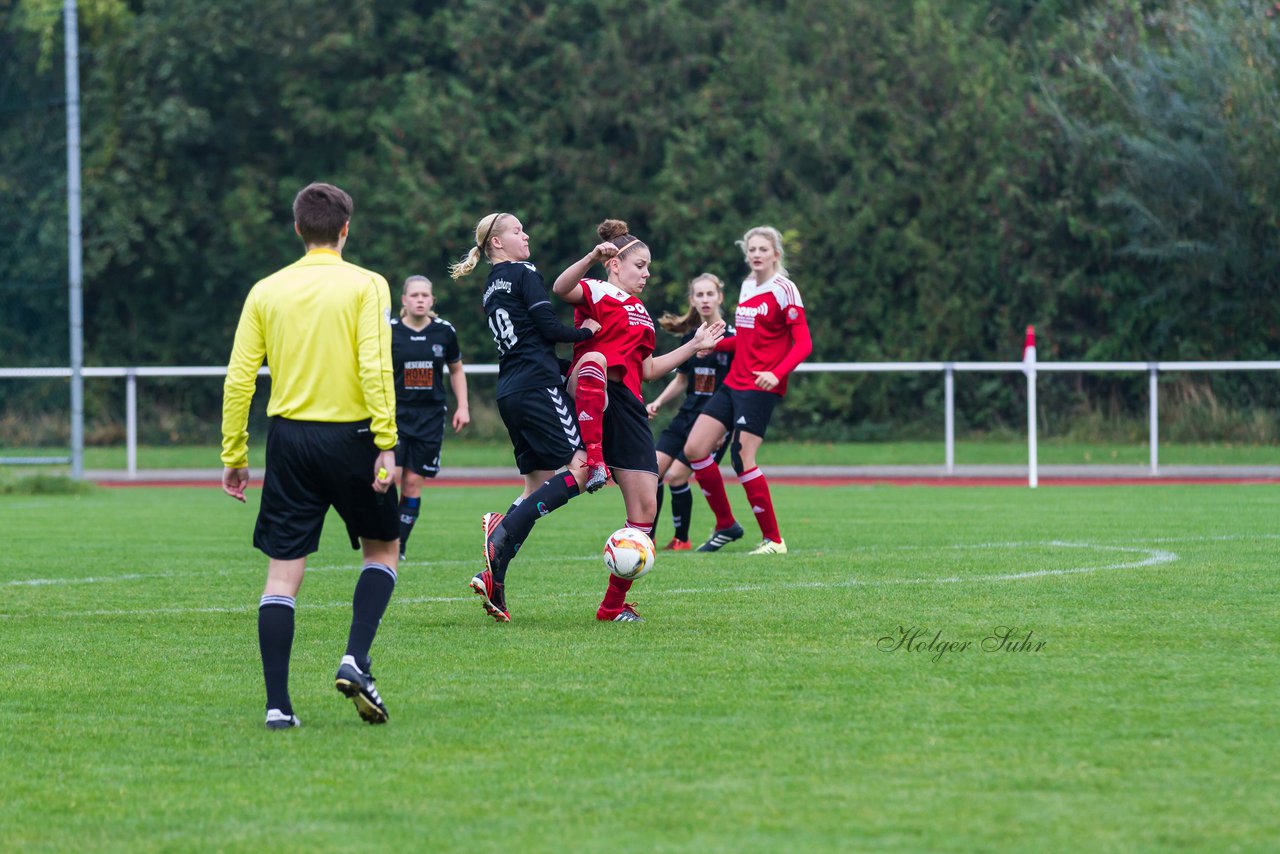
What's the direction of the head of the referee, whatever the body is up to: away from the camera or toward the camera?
away from the camera

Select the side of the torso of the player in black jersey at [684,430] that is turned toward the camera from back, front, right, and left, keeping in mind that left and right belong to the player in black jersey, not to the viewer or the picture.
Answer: front

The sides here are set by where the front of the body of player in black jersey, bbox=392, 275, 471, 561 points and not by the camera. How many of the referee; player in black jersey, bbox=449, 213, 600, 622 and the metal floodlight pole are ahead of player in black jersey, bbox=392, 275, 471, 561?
2

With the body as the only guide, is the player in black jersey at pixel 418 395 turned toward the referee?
yes

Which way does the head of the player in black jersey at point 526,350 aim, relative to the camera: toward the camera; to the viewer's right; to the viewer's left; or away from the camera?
to the viewer's right

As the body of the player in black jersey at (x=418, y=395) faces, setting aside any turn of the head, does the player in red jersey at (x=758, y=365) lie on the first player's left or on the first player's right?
on the first player's left

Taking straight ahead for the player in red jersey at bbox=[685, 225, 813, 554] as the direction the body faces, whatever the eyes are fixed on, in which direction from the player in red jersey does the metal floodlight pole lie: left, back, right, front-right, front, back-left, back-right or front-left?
right

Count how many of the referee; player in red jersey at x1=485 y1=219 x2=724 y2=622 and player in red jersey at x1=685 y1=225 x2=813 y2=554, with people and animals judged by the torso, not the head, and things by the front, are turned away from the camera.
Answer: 1

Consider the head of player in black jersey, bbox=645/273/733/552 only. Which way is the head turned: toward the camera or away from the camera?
toward the camera

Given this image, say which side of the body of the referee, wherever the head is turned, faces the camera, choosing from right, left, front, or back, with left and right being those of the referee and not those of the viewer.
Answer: back

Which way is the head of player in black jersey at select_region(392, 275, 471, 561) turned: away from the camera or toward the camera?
toward the camera

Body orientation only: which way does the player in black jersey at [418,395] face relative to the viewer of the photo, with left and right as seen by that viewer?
facing the viewer

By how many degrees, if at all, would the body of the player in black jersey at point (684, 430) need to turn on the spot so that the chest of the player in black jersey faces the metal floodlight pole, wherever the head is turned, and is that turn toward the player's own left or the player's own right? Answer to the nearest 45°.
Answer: approximately 135° to the player's own right

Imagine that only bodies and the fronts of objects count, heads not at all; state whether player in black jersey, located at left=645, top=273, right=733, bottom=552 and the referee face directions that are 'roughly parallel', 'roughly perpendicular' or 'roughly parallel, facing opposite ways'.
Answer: roughly parallel, facing opposite ways

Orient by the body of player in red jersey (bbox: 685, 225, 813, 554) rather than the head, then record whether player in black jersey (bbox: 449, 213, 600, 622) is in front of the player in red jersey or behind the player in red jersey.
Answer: in front

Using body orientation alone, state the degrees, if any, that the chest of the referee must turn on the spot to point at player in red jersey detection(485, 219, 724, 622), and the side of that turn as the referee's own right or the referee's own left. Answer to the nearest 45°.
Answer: approximately 45° to the referee's own right
